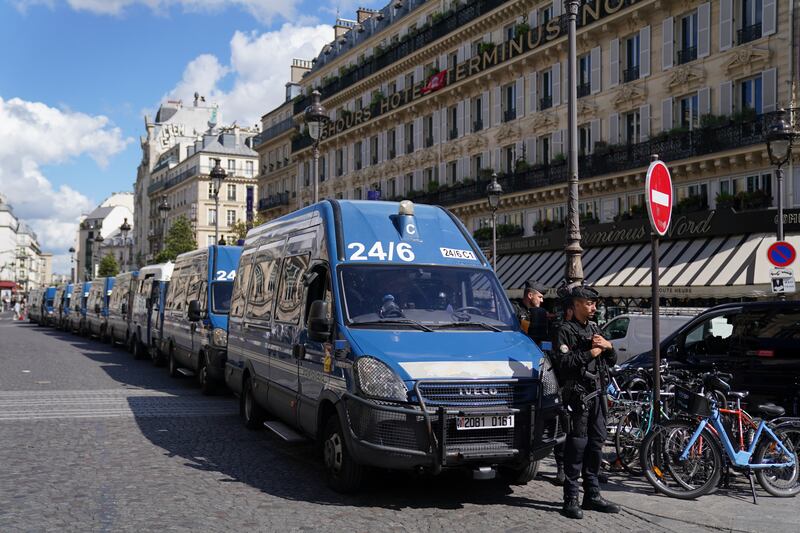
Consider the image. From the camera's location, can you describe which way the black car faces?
facing to the left of the viewer

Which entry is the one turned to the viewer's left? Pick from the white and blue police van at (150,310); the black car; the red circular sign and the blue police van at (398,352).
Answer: the black car

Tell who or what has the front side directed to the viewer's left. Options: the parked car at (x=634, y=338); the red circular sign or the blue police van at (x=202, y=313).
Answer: the parked car

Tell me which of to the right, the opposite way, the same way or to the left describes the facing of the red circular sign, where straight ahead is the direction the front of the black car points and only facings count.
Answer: to the left

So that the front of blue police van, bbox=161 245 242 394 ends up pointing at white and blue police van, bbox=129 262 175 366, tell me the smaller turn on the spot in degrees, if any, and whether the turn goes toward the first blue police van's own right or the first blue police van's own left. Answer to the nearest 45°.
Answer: approximately 135° to the first blue police van's own left

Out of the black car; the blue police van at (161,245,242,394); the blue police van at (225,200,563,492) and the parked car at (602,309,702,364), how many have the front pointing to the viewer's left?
2
